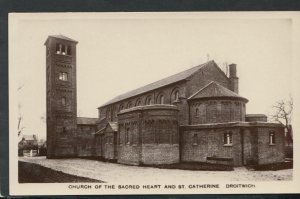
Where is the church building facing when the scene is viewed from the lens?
facing away from the viewer and to the left of the viewer
